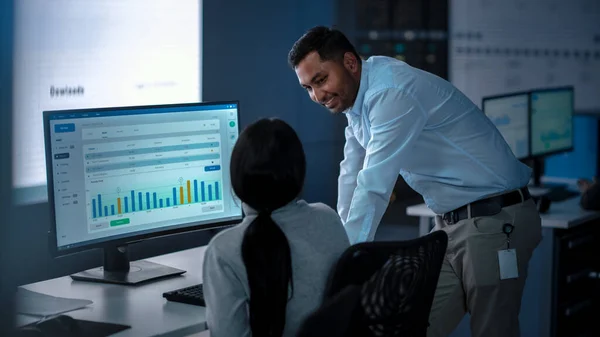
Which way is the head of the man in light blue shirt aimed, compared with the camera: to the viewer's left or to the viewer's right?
to the viewer's left

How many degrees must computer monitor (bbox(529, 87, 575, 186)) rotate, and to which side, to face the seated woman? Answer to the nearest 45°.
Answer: approximately 45° to its right

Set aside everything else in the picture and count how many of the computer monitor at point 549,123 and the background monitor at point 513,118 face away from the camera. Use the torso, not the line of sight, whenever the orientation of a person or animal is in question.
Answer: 0

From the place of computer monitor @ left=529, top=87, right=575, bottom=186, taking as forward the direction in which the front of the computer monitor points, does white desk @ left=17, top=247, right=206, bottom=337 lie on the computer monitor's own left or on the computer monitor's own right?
on the computer monitor's own right

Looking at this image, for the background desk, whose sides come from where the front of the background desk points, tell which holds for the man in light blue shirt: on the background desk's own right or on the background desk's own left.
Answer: on the background desk's own right

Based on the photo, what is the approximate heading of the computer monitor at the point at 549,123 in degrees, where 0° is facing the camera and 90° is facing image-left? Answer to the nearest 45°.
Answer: approximately 315°

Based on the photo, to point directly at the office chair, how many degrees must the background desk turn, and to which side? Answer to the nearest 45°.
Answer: approximately 45° to its right
